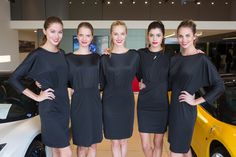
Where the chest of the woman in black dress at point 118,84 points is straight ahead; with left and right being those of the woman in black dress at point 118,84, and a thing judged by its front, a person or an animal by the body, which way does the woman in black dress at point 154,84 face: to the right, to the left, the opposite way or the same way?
the same way

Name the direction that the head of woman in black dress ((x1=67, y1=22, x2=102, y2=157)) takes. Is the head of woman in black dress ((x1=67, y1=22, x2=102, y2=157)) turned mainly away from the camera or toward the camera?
toward the camera

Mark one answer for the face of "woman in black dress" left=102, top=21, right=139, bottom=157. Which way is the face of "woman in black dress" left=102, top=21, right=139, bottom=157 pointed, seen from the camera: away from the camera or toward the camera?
toward the camera

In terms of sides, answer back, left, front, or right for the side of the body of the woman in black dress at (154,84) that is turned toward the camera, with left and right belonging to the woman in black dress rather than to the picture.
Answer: front

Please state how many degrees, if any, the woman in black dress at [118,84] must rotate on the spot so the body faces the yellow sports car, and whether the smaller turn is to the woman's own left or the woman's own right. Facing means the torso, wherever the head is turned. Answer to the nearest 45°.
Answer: approximately 90° to the woman's own left

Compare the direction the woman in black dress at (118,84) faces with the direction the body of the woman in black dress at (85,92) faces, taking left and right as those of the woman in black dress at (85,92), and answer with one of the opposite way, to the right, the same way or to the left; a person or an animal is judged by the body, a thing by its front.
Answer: the same way

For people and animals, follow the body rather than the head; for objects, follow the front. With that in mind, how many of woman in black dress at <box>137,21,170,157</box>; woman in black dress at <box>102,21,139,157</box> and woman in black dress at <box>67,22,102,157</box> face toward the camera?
3

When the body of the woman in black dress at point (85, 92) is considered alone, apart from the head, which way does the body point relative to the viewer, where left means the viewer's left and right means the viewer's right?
facing the viewer

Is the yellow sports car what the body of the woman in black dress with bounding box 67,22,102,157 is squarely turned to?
no

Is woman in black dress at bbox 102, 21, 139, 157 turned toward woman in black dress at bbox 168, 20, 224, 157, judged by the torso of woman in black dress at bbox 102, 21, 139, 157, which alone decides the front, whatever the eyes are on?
no

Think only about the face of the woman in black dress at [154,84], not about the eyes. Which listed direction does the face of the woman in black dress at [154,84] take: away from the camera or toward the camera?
toward the camera

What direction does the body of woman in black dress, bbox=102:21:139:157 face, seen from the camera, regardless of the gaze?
toward the camera

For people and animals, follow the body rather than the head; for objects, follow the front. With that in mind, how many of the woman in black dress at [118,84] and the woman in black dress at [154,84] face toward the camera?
2

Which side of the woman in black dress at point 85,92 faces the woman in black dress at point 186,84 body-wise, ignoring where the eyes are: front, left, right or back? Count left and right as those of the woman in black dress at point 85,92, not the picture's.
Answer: left

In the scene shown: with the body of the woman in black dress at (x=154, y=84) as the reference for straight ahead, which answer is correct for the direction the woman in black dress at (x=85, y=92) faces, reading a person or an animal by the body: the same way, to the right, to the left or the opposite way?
the same way
